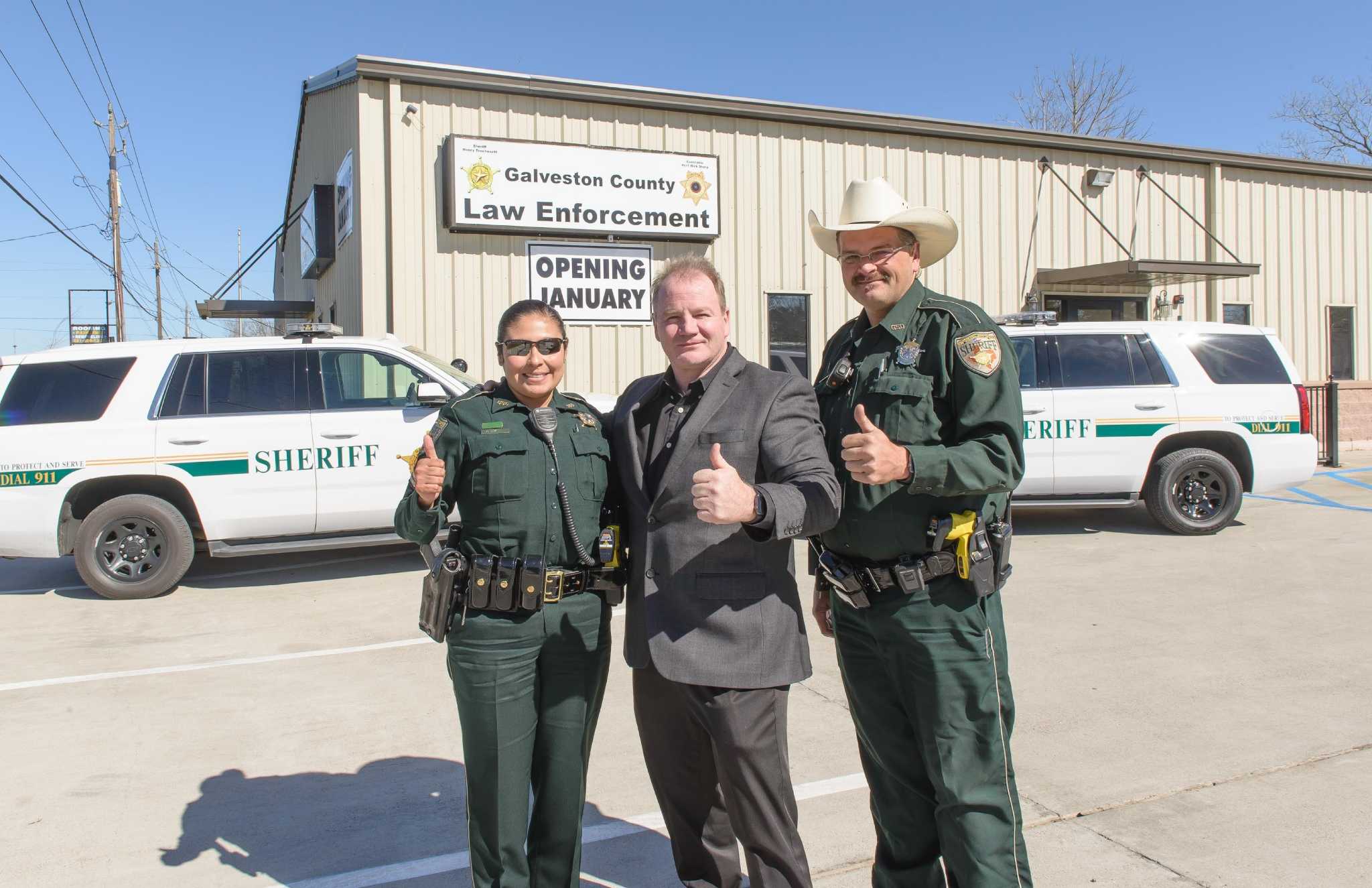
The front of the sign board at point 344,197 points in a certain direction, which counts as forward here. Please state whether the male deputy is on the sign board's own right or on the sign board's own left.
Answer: on the sign board's own left

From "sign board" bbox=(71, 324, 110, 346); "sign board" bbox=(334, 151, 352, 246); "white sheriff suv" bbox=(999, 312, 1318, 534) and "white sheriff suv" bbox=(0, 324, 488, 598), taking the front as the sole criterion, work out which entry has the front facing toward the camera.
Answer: "sign board" bbox=(71, 324, 110, 346)

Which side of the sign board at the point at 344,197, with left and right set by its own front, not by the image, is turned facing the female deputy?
left

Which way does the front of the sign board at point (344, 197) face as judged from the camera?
facing to the left of the viewer

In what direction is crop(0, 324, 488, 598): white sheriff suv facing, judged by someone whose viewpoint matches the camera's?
facing to the right of the viewer

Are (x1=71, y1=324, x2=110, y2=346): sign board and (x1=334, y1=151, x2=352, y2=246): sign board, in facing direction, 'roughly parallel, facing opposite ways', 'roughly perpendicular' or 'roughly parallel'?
roughly perpendicular

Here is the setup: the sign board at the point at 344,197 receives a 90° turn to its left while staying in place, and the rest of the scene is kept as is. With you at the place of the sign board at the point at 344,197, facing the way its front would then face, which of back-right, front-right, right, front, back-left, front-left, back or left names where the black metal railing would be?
left

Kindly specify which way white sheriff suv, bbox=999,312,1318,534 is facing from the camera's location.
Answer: facing to the left of the viewer

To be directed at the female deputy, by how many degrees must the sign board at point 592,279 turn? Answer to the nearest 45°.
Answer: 0° — it already faces them

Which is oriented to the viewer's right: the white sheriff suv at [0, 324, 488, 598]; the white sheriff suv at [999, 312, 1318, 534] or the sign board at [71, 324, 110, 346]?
the white sheriff suv at [0, 324, 488, 598]

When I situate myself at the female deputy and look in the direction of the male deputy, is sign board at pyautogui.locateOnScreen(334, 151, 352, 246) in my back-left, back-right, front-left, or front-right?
back-left

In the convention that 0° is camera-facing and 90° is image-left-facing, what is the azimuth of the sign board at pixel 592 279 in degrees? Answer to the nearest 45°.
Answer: approximately 0°
